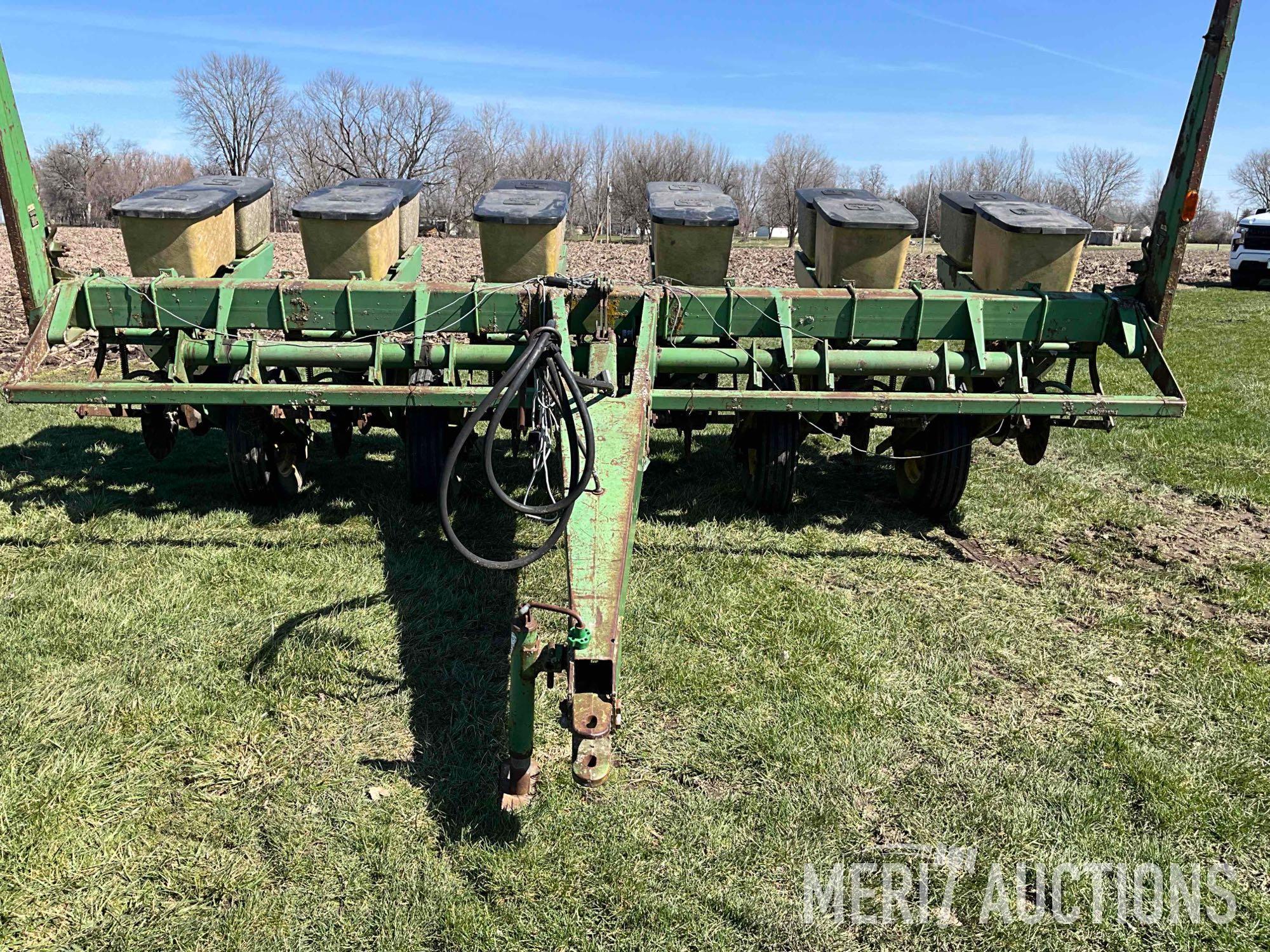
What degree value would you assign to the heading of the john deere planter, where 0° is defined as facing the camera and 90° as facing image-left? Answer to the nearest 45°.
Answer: approximately 0°

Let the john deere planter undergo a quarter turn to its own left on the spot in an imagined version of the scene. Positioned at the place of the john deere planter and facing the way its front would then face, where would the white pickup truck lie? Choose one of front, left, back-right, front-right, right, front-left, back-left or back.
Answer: front-left
